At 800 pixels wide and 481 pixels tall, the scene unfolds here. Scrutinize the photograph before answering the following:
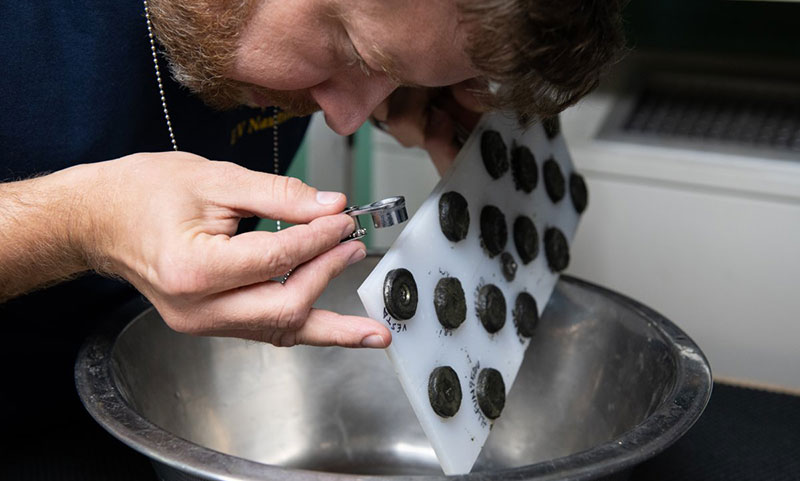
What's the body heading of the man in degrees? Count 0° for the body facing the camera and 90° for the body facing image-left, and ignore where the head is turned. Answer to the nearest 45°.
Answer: approximately 315°

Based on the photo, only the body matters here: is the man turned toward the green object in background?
no
